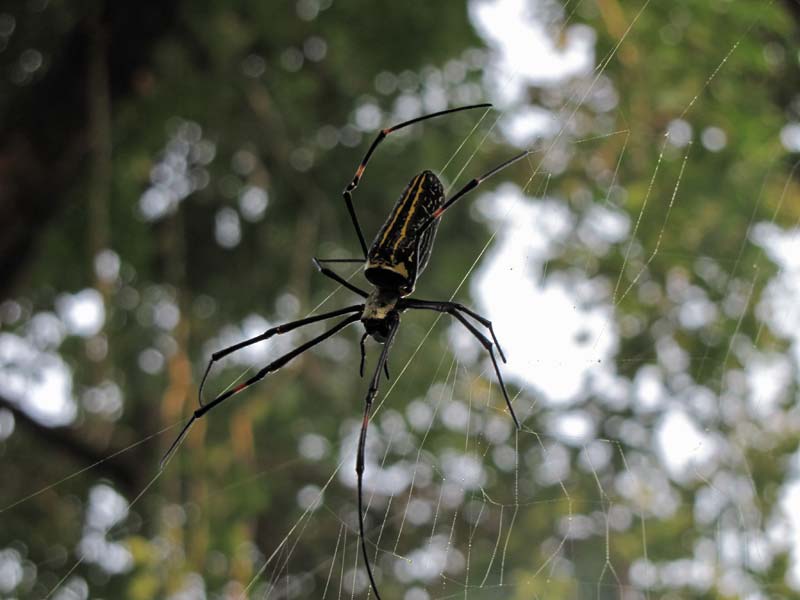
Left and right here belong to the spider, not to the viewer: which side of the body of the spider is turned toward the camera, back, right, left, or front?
front
